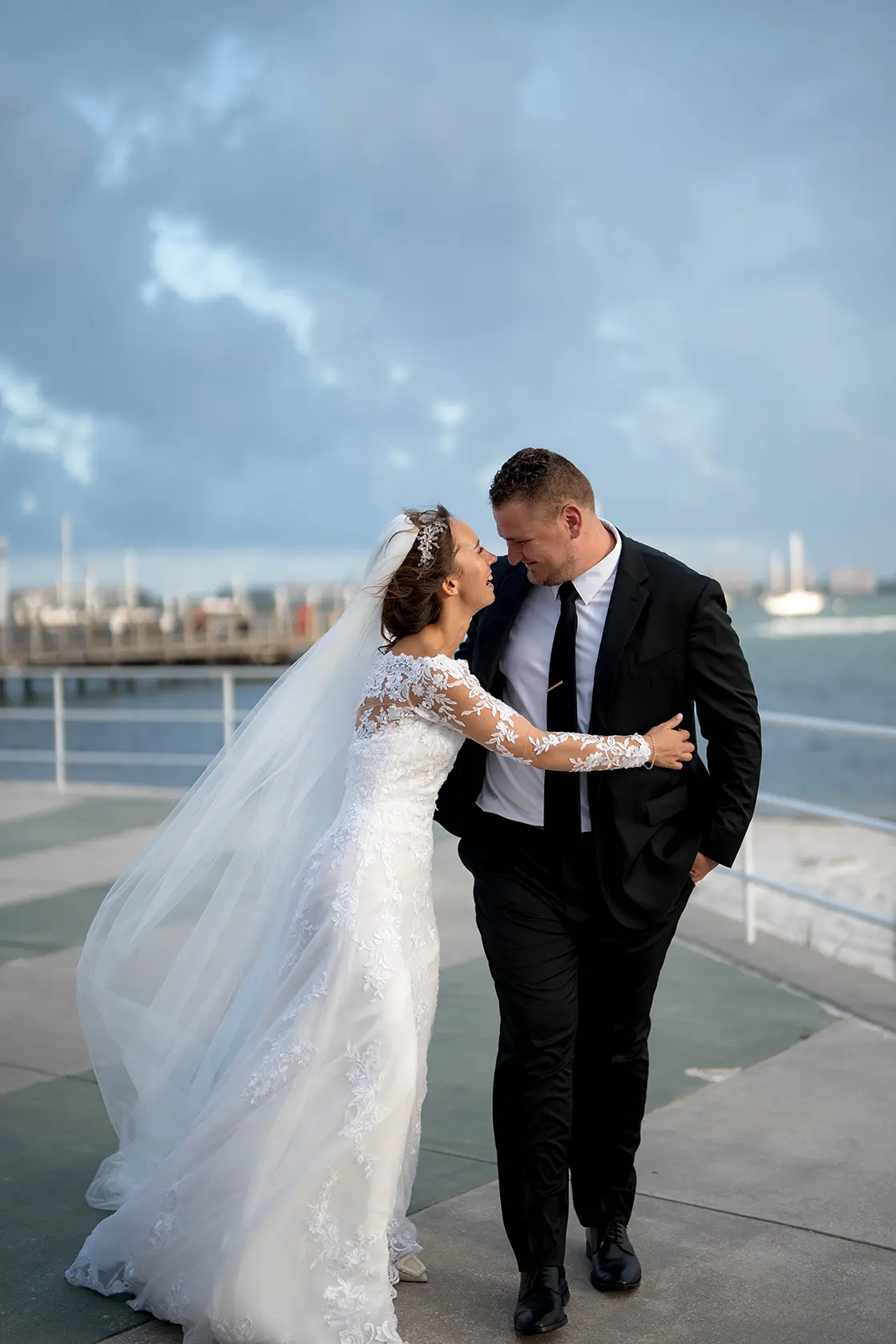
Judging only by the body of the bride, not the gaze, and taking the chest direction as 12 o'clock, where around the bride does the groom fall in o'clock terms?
The groom is roughly at 12 o'clock from the bride.

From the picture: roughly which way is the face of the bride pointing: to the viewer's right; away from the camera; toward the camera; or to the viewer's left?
to the viewer's right

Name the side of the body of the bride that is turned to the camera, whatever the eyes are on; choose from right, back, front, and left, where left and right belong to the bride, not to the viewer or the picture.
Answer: right
